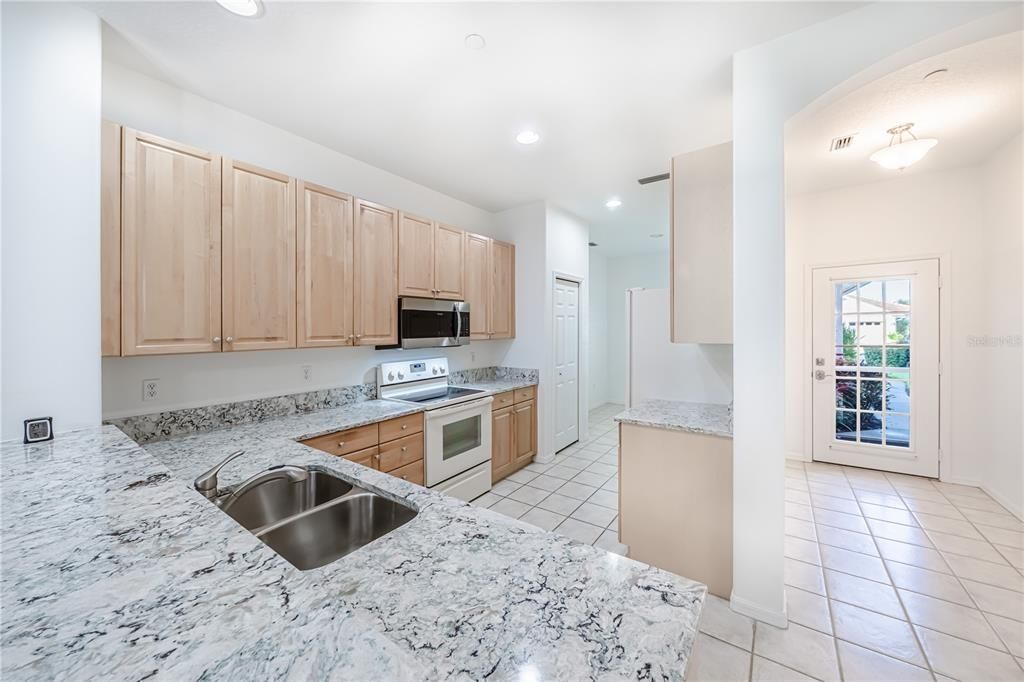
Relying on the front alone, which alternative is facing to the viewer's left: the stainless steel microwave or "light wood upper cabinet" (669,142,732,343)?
the light wood upper cabinet

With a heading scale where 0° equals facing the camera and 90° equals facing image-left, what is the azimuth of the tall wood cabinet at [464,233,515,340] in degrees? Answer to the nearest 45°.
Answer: approximately 315°

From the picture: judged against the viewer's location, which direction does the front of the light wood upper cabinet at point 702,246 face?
facing to the left of the viewer

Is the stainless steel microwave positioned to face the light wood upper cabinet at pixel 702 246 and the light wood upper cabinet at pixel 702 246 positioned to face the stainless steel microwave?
yes

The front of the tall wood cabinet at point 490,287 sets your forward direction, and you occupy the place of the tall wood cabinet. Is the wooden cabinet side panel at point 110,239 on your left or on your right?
on your right

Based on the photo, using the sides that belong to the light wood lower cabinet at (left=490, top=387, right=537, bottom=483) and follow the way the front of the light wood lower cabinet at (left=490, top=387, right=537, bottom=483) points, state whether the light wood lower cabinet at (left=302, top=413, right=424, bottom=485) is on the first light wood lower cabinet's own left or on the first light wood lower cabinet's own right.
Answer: on the first light wood lower cabinet's own right

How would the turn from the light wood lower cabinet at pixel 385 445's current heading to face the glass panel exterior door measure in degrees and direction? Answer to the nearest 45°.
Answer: approximately 45° to its left

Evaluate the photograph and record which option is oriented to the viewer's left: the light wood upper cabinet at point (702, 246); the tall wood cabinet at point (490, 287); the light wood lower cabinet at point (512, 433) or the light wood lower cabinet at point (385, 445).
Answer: the light wood upper cabinet

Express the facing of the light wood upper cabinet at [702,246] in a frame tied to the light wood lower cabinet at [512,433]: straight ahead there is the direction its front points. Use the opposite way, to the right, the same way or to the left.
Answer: the opposite way

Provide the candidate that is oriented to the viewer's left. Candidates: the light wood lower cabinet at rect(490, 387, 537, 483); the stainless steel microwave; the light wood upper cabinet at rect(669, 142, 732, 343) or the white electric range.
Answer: the light wood upper cabinet

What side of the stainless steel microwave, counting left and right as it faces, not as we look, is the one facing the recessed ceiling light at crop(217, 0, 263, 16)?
right

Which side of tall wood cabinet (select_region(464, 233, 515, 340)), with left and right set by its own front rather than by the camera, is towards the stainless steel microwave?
right

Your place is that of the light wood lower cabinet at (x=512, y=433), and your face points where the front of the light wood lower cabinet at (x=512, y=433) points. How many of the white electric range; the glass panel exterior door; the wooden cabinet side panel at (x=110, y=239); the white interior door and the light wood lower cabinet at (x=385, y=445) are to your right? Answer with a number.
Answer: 3

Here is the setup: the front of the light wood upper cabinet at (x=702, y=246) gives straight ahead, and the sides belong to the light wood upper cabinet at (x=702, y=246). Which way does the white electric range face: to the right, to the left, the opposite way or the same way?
the opposite way
